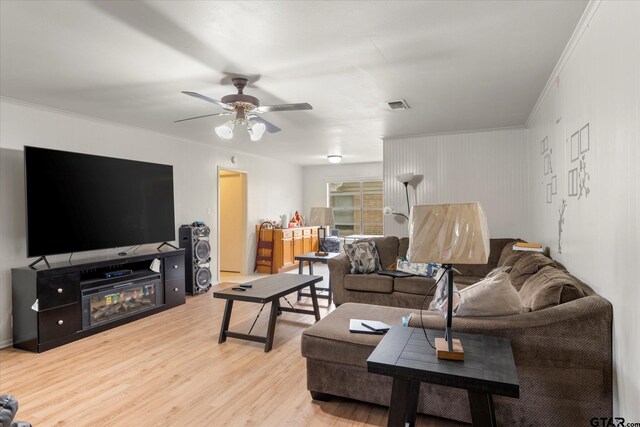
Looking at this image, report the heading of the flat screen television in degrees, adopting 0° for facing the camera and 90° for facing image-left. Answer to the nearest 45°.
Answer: approximately 315°

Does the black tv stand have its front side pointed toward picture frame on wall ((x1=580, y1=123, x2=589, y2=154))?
yes

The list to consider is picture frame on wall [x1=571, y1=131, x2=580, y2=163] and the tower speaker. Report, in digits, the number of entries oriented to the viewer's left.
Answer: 1

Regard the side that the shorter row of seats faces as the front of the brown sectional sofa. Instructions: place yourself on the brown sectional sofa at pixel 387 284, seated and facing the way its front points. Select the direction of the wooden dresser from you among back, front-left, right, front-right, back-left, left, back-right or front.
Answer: back-right

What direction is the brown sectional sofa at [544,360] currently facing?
to the viewer's left

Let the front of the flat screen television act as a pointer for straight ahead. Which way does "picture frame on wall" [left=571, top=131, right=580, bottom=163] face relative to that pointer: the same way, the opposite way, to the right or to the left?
the opposite way

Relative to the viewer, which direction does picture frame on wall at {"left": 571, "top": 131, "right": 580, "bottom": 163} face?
to the viewer's left

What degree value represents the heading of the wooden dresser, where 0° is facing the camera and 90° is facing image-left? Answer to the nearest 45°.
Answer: approximately 315°

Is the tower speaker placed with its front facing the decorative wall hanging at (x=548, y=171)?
yes

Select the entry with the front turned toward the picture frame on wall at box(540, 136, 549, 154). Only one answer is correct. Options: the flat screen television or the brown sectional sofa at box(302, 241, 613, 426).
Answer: the flat screen television

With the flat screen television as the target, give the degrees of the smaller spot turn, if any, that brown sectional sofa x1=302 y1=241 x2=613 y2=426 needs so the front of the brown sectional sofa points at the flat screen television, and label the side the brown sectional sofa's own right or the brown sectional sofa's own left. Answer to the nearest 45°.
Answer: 0° — it already faces it
